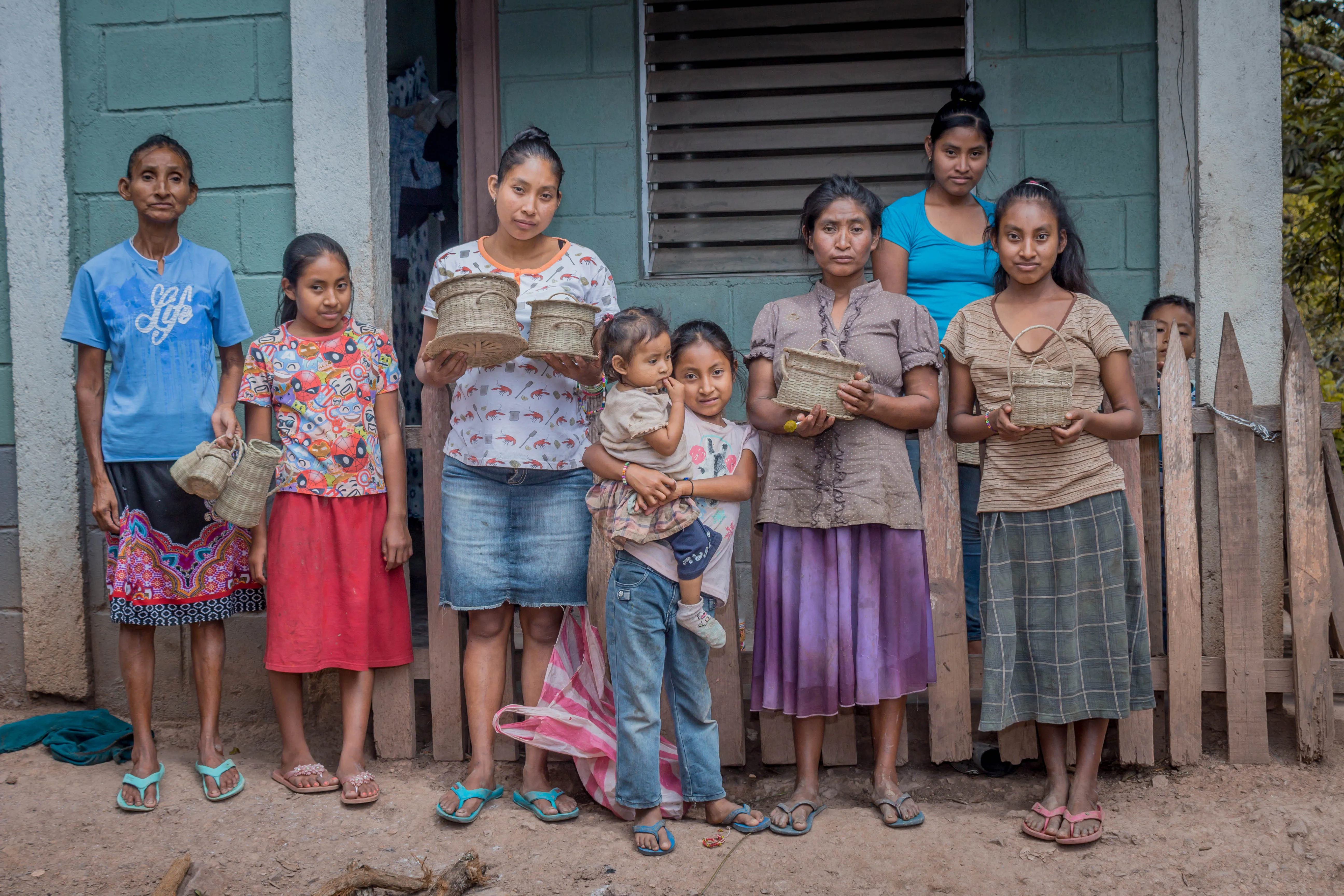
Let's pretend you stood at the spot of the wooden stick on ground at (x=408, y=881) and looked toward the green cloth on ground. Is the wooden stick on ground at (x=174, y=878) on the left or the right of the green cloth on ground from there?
left

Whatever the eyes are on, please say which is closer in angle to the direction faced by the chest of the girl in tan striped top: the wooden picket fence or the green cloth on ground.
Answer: the green cloth on ground

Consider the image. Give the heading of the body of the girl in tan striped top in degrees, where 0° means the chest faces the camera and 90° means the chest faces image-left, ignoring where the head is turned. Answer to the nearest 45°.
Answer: approximately 0°

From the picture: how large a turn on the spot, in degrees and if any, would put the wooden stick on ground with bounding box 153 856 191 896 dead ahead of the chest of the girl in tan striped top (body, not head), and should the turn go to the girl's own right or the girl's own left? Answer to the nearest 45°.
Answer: approximately 45° to the girl's own right

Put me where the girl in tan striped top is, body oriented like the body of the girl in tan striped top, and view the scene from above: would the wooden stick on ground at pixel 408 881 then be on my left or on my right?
on my right

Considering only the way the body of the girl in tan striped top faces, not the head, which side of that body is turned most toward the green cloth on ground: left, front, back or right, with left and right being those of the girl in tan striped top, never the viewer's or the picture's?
right

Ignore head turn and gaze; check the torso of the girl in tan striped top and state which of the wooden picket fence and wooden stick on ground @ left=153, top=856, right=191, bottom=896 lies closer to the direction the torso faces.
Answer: the wooden stick on ground
